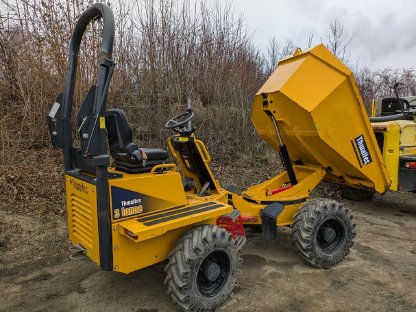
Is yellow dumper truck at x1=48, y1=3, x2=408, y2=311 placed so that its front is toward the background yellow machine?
yes

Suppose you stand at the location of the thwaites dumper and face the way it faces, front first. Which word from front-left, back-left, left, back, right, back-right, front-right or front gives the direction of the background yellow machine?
front

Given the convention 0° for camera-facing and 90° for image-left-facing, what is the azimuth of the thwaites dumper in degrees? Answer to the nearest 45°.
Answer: approximately 225°

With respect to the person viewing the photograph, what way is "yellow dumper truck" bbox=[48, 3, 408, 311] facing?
facing away from the viewer and to the right of the viewer

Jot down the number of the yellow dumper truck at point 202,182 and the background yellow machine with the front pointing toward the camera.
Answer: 0

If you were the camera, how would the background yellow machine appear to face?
facing away from the viewer and to the left of the viewer
